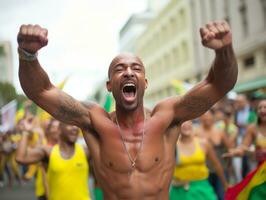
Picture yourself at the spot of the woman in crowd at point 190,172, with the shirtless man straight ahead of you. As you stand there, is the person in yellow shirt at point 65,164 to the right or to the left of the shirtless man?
right

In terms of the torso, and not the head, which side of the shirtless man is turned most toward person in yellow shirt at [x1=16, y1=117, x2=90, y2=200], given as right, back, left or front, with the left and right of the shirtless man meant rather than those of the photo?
back

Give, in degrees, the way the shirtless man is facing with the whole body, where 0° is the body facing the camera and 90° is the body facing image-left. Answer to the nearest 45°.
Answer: approximately 0°

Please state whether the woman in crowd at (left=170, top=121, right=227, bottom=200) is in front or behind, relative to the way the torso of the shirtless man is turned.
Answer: behind

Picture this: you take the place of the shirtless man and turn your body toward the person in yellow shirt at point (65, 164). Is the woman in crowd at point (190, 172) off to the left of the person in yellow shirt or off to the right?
right
